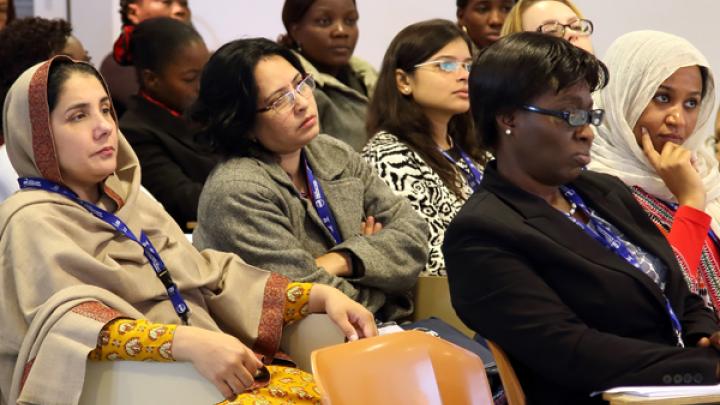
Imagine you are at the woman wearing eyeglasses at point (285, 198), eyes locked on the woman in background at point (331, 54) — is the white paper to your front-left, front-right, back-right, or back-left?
back-right

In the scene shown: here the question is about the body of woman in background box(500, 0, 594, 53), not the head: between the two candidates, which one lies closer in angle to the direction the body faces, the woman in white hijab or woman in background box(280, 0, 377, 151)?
the woman in white hijab

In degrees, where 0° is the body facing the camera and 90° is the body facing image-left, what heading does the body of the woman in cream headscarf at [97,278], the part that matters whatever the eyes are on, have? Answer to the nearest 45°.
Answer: approximately 315°
